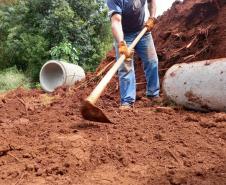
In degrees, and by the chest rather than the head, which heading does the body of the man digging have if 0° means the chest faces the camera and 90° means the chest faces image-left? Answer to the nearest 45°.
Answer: approximately 0°

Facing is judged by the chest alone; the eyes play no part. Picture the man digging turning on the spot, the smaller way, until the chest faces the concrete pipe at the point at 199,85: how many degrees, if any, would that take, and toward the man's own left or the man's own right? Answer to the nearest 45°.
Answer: approximately 45° to the man's own left

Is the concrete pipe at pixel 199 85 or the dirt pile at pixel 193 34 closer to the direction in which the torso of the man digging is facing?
the concrete pipe

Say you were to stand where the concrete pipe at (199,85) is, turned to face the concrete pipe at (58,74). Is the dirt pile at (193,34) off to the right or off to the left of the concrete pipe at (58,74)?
right

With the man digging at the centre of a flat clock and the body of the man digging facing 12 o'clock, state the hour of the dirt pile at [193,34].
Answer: The dirt pile is roughly at 7 o'clock from the man digging.
